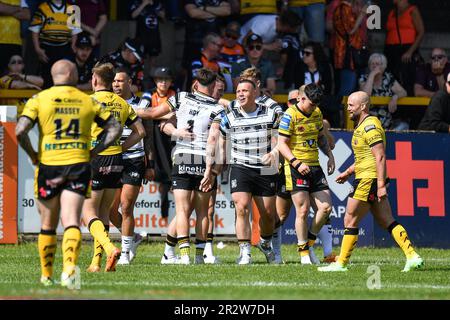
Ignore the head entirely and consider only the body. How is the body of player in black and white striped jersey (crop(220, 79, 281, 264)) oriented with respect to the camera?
toward the camera

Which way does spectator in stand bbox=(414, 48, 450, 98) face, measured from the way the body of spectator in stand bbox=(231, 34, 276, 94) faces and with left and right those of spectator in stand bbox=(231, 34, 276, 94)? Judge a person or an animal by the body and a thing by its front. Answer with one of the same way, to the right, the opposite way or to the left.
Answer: the same way

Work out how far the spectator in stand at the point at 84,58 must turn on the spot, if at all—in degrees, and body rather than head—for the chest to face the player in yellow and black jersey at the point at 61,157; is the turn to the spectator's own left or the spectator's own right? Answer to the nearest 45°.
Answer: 0° — they already face them

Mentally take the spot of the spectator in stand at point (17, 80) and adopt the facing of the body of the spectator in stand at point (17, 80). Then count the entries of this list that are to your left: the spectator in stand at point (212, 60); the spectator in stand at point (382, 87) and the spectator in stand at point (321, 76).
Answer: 3

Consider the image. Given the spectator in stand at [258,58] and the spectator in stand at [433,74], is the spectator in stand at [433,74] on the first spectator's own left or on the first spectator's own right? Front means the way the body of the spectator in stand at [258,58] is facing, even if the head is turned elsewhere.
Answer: on the first spectator's own left

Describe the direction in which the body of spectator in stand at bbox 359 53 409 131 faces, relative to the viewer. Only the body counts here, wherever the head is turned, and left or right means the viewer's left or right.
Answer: facing the viewer and to the left of the viewer

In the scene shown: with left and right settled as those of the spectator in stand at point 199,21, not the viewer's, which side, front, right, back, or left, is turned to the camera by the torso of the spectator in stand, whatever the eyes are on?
front

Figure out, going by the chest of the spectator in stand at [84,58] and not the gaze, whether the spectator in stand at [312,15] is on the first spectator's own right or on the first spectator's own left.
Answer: on the first spectator's own left

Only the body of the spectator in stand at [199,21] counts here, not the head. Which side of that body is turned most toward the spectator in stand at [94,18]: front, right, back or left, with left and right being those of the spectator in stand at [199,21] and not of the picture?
right

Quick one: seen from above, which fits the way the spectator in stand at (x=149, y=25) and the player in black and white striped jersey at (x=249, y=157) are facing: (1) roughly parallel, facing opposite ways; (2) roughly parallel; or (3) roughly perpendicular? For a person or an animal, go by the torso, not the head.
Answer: roughly parallel

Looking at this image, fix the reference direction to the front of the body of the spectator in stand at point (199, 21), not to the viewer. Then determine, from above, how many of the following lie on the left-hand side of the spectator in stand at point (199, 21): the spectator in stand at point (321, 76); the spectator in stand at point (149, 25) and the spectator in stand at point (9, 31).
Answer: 1

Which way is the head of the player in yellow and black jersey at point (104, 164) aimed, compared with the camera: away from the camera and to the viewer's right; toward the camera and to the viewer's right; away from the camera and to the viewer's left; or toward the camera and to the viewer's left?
away from the camera and to the viewer's right

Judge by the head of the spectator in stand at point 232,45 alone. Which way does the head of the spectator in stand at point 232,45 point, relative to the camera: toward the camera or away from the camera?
toward the camera

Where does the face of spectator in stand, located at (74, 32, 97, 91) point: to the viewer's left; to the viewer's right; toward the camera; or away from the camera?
toward the camera

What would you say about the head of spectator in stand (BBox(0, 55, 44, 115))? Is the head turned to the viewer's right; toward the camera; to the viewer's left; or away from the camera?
toward the camera

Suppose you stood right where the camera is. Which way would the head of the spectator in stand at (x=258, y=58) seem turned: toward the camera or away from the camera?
toward the camera

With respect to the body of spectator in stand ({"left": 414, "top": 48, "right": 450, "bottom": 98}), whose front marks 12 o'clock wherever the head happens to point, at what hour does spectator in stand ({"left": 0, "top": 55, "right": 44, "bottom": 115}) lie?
spectator in stand ({"left": 0, "top": 55, "right": 44, "bottom": 115}) is roughly at 2 o'clock from spectator in stand ({"left": 414, "top": 48, "right": 450, "bottom": 98}).

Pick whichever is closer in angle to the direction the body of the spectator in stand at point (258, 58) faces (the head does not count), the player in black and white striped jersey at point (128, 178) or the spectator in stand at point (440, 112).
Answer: the player in black and white striped jersey

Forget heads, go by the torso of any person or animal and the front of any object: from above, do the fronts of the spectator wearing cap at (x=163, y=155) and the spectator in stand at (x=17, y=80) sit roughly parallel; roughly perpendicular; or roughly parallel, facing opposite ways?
roughly parallel

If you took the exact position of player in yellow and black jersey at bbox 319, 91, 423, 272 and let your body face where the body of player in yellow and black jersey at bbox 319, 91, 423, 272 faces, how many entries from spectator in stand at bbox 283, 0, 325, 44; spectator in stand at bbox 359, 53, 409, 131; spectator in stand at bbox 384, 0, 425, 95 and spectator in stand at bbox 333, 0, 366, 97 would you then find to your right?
4

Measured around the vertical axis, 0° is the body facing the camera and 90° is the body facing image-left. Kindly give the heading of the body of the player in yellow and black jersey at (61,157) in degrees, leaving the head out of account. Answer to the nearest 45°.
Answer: approximately 180°
